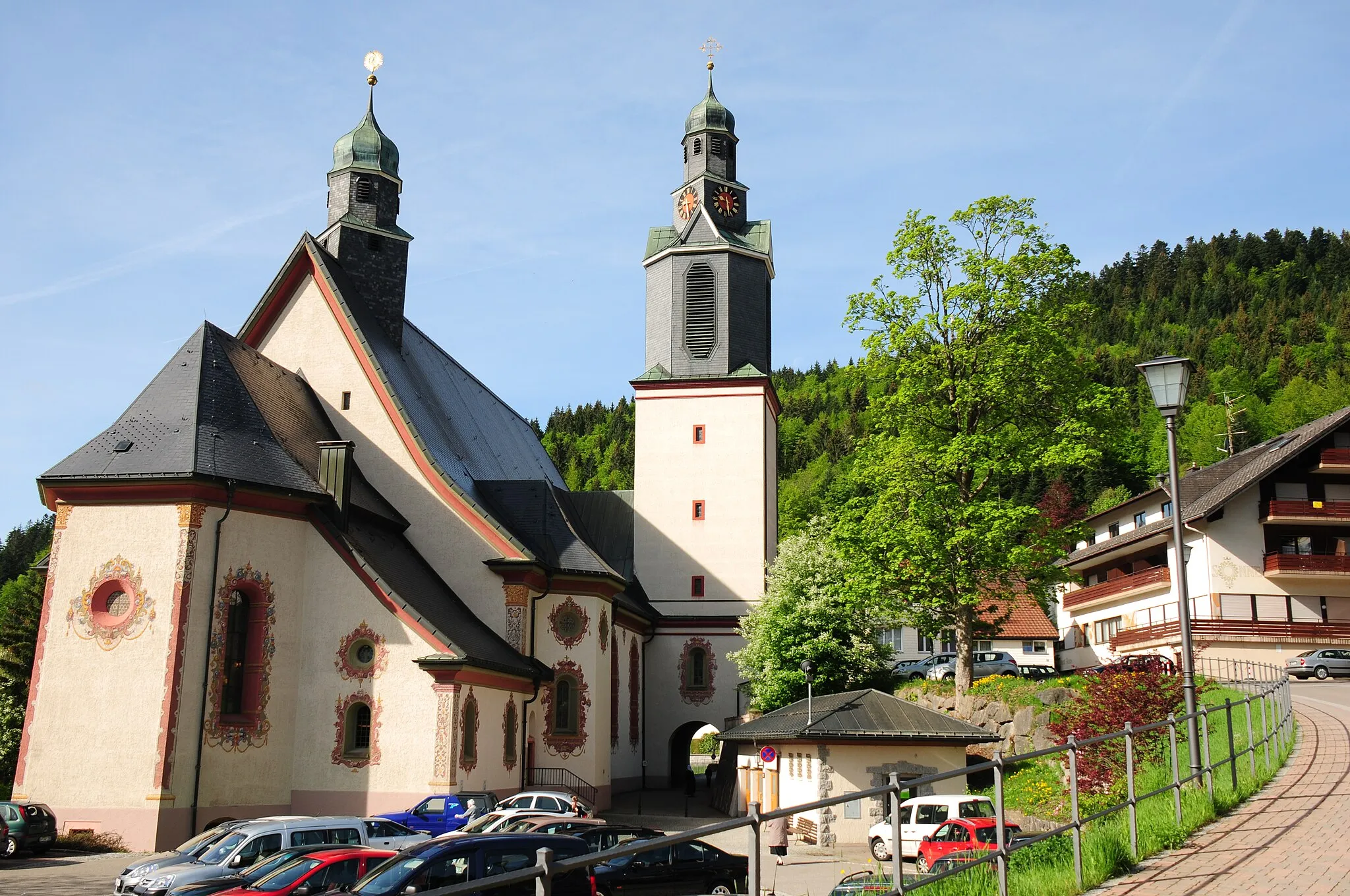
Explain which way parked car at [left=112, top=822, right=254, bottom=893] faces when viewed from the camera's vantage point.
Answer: facing the viewer and to the left of the viewer

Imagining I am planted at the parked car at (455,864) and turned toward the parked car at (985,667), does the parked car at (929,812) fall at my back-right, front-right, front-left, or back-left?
front-right

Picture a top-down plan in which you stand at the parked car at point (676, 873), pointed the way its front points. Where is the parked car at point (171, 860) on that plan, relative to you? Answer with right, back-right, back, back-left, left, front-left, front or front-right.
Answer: front

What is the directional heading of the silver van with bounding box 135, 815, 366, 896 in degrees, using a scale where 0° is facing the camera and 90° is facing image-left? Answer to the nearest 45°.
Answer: approximately 45°

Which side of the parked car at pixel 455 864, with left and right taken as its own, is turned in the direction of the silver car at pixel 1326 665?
back

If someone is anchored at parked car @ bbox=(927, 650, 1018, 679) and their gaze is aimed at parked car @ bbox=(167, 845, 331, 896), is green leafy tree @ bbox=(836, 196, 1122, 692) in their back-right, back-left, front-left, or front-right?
front-left

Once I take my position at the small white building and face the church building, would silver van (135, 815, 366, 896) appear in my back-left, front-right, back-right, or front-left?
front-left

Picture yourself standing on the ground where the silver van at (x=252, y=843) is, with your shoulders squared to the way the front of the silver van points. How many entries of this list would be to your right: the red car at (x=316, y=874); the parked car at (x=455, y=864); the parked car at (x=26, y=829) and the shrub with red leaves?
1

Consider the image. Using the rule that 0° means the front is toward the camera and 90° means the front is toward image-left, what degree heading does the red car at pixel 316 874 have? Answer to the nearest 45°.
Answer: approximately 45°

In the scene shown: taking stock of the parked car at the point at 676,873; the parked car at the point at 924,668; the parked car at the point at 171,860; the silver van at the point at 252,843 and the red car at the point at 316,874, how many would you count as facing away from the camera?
0

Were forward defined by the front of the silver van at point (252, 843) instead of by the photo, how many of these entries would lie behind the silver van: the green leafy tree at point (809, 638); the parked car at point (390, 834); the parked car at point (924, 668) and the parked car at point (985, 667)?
4

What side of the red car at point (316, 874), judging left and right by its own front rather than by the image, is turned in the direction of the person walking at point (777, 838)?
back

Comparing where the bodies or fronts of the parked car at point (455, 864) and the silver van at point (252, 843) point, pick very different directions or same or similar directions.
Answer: same or similar directions

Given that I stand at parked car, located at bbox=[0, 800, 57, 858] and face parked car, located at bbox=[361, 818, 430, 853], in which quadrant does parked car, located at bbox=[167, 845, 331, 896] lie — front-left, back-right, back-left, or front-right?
front-right

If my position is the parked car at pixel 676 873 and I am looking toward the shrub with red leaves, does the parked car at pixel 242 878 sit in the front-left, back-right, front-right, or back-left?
back-left
